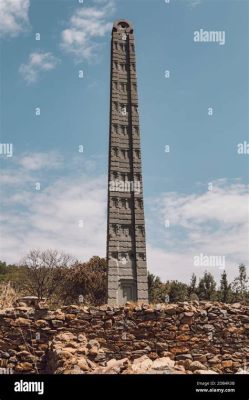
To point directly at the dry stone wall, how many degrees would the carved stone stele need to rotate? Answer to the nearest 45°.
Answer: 0° — it already faces it

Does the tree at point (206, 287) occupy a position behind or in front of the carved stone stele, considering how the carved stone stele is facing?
behind

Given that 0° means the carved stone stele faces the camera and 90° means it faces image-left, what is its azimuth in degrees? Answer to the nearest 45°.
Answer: approximately 0°

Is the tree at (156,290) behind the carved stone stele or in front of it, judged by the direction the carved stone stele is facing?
behind

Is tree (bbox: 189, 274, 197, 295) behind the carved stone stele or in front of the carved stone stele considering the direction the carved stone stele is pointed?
behind

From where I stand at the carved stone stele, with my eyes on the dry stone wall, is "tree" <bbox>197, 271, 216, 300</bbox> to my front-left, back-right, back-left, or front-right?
back-left

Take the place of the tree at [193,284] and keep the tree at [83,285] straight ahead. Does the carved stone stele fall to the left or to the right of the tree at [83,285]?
left

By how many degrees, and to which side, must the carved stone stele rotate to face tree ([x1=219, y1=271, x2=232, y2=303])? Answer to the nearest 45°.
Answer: approximately 135° to its left

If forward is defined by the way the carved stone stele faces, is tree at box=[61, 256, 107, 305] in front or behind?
behind
